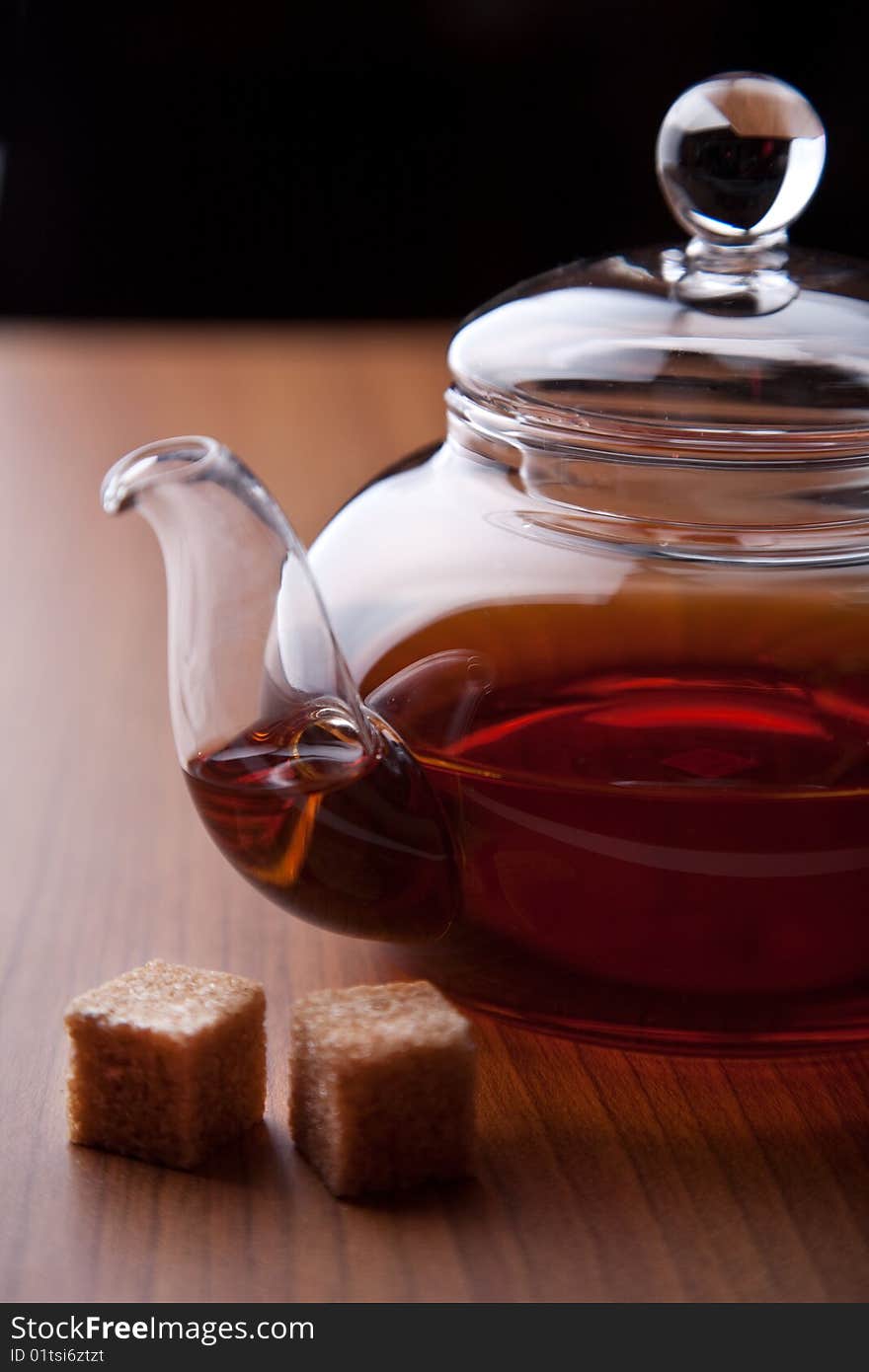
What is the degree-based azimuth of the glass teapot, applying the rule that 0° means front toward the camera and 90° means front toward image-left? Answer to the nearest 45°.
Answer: approximately 45°
